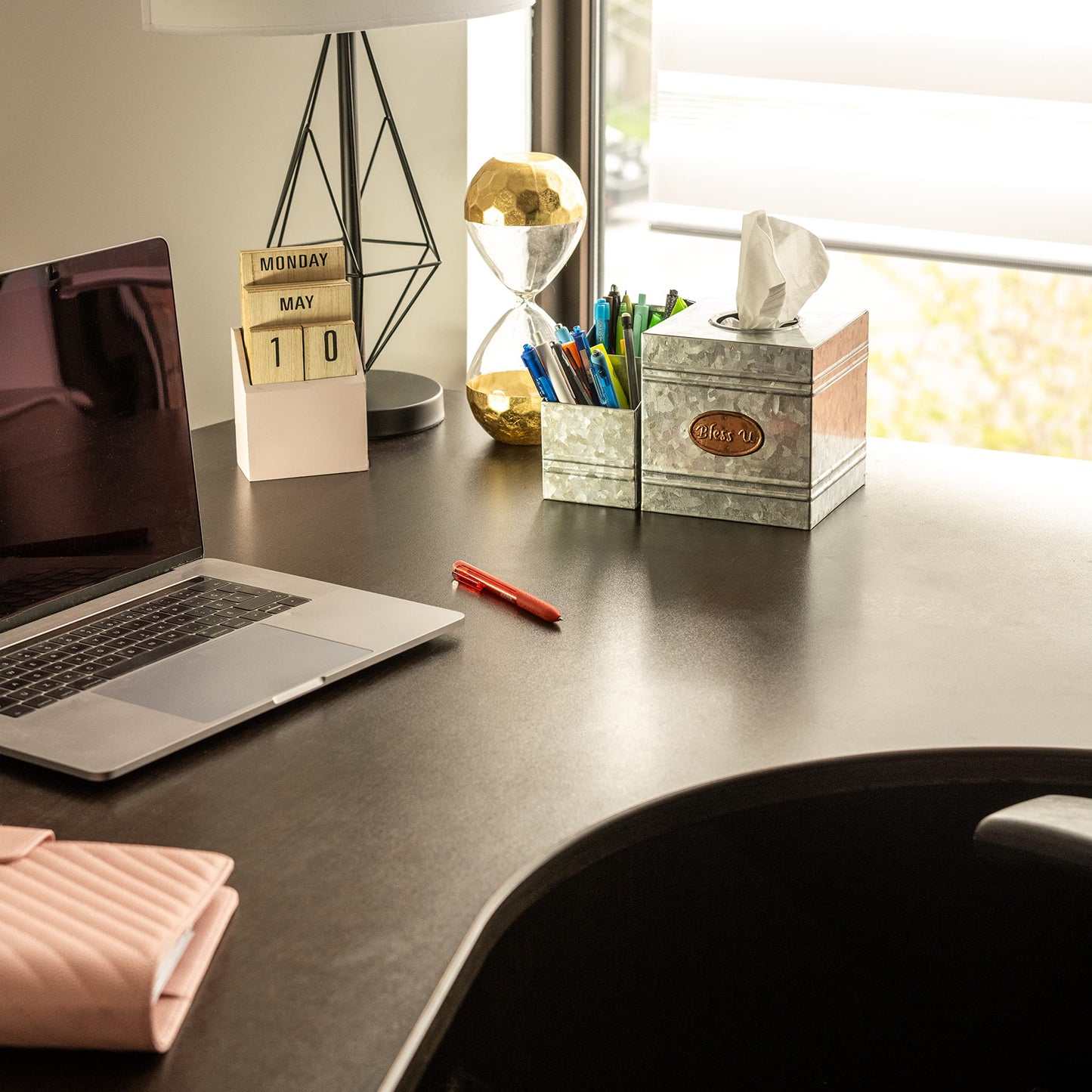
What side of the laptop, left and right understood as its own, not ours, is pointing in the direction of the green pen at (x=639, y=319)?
left

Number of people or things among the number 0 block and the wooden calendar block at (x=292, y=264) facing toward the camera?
2

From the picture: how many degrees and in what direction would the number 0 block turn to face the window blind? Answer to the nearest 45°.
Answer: approximately 135° to its left

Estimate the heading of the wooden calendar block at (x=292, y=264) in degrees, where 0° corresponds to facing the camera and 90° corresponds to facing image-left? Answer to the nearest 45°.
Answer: approximately 0°

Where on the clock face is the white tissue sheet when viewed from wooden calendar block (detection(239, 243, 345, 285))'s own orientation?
The white tissue sheet is roughly at 10 o'clock from the wooden calendar block.
